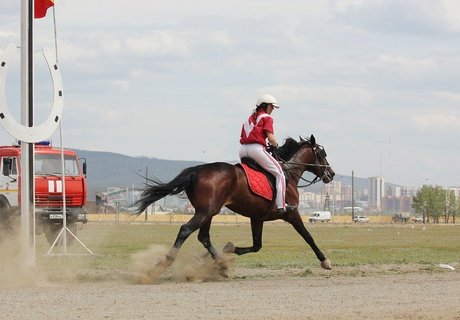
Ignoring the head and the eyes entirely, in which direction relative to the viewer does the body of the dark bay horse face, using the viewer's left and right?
facing to the right of the viewer

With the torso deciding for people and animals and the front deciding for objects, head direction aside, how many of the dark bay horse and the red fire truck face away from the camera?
0

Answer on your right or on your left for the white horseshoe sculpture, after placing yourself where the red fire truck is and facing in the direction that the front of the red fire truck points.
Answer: on your right

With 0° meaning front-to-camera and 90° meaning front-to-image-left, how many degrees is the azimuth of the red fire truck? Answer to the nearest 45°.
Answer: approximately 315°

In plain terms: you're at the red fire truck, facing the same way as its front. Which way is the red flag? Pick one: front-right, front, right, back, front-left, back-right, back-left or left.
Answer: front-right

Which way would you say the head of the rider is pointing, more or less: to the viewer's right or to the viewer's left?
to the viewer's right

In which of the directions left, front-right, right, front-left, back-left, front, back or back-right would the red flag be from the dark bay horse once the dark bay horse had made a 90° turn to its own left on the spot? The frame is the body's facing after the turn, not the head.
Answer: front-left

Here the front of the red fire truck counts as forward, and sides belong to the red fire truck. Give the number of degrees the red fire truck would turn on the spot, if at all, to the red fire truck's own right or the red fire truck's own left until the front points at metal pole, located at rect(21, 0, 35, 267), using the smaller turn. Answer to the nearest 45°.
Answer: approximately 45° to the red fire truck's own right

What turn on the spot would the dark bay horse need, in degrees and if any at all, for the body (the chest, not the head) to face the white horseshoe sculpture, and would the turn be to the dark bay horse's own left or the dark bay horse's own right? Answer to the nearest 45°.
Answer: approximately 180°

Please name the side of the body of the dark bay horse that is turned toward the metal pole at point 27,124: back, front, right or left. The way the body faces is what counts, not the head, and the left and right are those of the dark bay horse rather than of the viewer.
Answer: back
